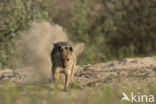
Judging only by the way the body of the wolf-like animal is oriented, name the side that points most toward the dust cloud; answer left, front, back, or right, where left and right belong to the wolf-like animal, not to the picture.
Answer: back

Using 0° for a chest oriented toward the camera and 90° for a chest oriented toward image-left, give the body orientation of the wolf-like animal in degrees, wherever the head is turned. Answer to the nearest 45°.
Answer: approximately 0°
